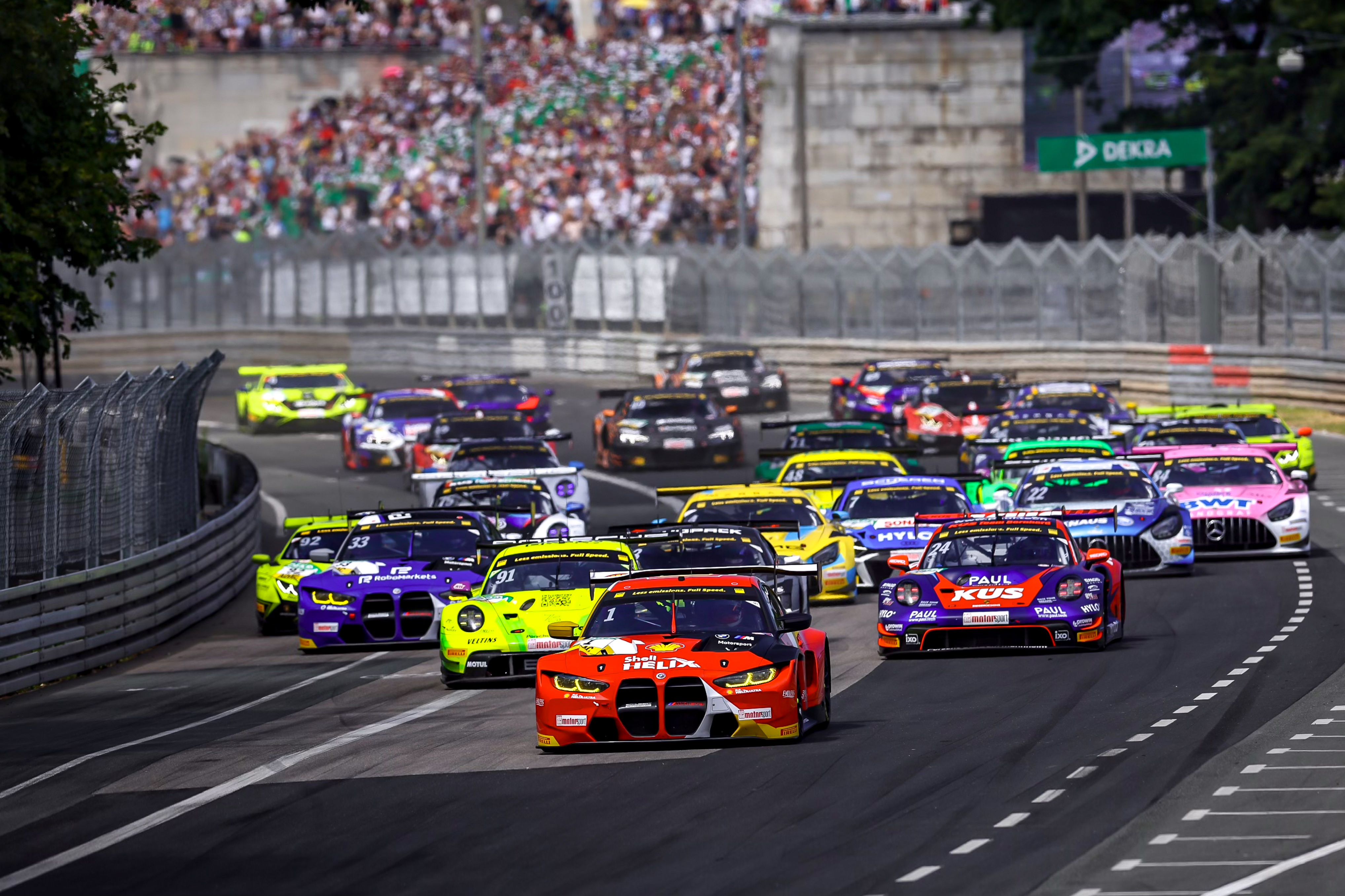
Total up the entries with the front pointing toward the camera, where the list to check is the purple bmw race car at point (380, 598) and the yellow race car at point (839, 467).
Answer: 2

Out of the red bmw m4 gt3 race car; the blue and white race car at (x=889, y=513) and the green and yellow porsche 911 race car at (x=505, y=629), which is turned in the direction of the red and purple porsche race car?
the blue and white race car

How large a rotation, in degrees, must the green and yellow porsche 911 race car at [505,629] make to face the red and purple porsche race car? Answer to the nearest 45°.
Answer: approximately 90° to its left

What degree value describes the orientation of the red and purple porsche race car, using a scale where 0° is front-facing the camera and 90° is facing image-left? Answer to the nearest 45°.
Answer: approximately 0°

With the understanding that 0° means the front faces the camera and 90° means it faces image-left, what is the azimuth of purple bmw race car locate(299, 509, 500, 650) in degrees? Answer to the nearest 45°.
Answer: approximately 0°

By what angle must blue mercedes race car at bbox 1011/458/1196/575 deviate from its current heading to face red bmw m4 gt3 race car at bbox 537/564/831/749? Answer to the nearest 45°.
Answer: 0° — it already faces it

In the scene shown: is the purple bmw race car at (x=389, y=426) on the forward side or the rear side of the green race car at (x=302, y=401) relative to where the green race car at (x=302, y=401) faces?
on the forward side

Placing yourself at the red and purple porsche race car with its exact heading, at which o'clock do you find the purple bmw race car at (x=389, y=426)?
The purple bmw race car is roughly at 5 o'clock from the red and purple porsche race car.

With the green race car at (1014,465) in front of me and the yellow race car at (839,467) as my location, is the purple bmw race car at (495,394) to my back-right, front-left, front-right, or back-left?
back-left

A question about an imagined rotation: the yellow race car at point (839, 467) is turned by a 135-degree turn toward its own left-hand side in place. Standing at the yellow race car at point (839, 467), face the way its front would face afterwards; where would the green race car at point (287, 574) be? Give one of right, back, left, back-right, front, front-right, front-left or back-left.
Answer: back

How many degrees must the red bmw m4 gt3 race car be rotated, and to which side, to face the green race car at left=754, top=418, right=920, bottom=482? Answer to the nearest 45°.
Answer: approximately 180°

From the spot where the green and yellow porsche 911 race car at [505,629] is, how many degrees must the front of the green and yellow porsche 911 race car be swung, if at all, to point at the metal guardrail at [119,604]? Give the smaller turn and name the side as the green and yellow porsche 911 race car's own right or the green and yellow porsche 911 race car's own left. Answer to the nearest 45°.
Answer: approximately 135° to the green and yellow porsche 911 race car's own right

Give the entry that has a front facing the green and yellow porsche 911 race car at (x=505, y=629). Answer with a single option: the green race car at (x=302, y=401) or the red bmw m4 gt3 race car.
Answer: the green race car
